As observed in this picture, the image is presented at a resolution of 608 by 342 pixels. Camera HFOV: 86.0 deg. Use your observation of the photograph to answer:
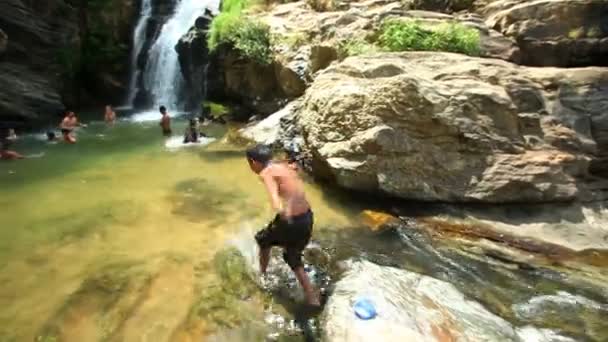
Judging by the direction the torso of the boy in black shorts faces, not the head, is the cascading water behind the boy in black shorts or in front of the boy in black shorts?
in front

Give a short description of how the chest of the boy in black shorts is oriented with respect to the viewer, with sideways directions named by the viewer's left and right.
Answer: facing away from the viewer and to the left of the viewer

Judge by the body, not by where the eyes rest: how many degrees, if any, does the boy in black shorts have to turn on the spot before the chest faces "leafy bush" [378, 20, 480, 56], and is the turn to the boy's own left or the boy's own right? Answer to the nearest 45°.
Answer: approximately 90° to the boy's own right

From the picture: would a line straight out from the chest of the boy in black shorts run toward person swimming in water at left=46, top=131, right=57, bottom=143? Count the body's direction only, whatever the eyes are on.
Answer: yes

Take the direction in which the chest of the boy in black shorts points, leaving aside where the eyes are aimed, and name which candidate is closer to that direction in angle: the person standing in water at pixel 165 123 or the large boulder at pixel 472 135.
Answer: the person standing in water

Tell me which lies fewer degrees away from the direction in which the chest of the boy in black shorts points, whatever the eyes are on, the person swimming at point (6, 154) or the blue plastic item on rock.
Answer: the person swimming

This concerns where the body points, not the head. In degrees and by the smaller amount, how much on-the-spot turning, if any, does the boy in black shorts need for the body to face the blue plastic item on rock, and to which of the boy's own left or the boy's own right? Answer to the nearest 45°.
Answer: approximately 180°

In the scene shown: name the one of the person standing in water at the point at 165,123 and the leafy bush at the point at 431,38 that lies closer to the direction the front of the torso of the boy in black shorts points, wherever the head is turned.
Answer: the person standing in water

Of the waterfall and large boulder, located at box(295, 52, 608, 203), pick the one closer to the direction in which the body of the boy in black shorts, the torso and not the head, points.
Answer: the waterfall

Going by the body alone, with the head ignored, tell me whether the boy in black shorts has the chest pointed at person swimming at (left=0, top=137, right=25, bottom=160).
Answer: yes

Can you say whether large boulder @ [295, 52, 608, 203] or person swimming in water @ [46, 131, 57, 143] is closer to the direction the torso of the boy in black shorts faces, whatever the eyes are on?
the person swimming in water

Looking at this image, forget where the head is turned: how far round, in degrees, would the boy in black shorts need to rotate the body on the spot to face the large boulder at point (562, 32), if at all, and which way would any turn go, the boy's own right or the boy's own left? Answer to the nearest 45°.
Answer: approximately 90° to the boy's own right
